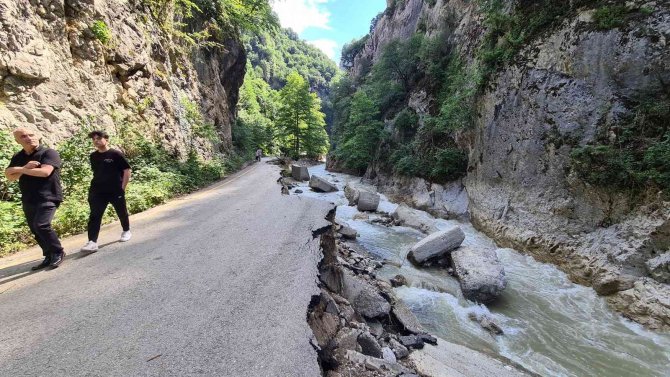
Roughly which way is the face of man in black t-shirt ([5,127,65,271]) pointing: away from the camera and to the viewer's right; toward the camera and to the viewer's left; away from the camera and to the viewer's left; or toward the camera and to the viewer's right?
toward the camera and to the viewer's right

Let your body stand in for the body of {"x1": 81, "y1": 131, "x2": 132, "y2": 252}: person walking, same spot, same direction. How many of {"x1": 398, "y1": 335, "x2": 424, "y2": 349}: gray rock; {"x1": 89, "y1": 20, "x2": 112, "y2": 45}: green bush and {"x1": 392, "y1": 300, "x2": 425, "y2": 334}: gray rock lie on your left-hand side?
2

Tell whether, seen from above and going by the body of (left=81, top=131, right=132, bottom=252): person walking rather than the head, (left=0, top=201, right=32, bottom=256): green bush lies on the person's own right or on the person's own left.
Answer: on the person's own right

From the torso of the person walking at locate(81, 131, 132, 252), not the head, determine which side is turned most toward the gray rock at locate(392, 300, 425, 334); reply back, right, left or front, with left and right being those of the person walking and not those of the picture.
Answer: left

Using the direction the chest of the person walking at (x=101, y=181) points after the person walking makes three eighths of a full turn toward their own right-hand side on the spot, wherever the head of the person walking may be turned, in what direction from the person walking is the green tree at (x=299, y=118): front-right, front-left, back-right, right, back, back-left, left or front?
front-right

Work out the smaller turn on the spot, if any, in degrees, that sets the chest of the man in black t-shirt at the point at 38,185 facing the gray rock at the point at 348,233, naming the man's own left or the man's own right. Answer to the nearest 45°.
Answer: approximately 135° to the man's own left

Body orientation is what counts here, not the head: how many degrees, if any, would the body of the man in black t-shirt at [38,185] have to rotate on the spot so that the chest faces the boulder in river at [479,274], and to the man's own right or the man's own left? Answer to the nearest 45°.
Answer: approximately 90° to the man's own left

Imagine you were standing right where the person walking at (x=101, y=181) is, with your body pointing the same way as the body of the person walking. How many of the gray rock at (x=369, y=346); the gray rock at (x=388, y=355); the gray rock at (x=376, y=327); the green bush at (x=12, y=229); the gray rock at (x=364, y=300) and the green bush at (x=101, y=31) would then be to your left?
4

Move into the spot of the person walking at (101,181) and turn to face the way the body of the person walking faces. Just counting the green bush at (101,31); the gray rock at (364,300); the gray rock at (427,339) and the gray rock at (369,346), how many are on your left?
3
